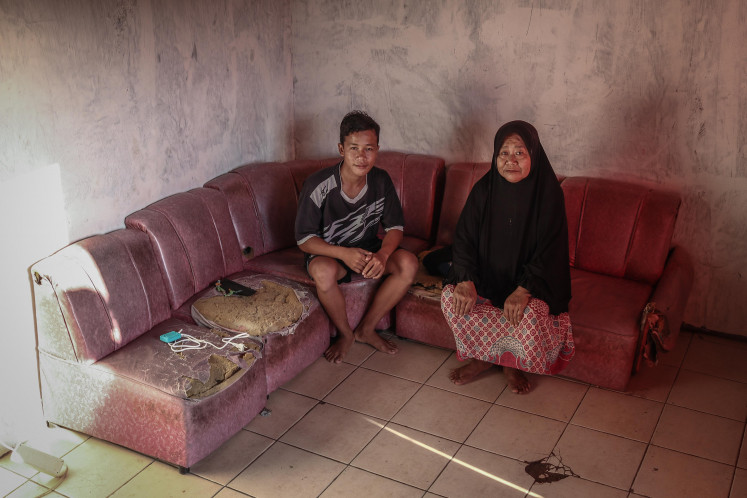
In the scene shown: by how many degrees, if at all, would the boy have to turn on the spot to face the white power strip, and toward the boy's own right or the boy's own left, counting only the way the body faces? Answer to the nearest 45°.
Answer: approximately 45° to the boy's own right

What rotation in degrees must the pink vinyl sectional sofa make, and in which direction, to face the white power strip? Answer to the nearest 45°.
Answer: approximately 45° to its right

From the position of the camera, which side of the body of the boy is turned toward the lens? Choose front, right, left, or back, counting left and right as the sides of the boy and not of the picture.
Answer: front

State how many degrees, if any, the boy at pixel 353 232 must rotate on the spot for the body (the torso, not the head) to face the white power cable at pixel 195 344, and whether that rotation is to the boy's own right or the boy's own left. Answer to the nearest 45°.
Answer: approximately 45° to the boy's own right
